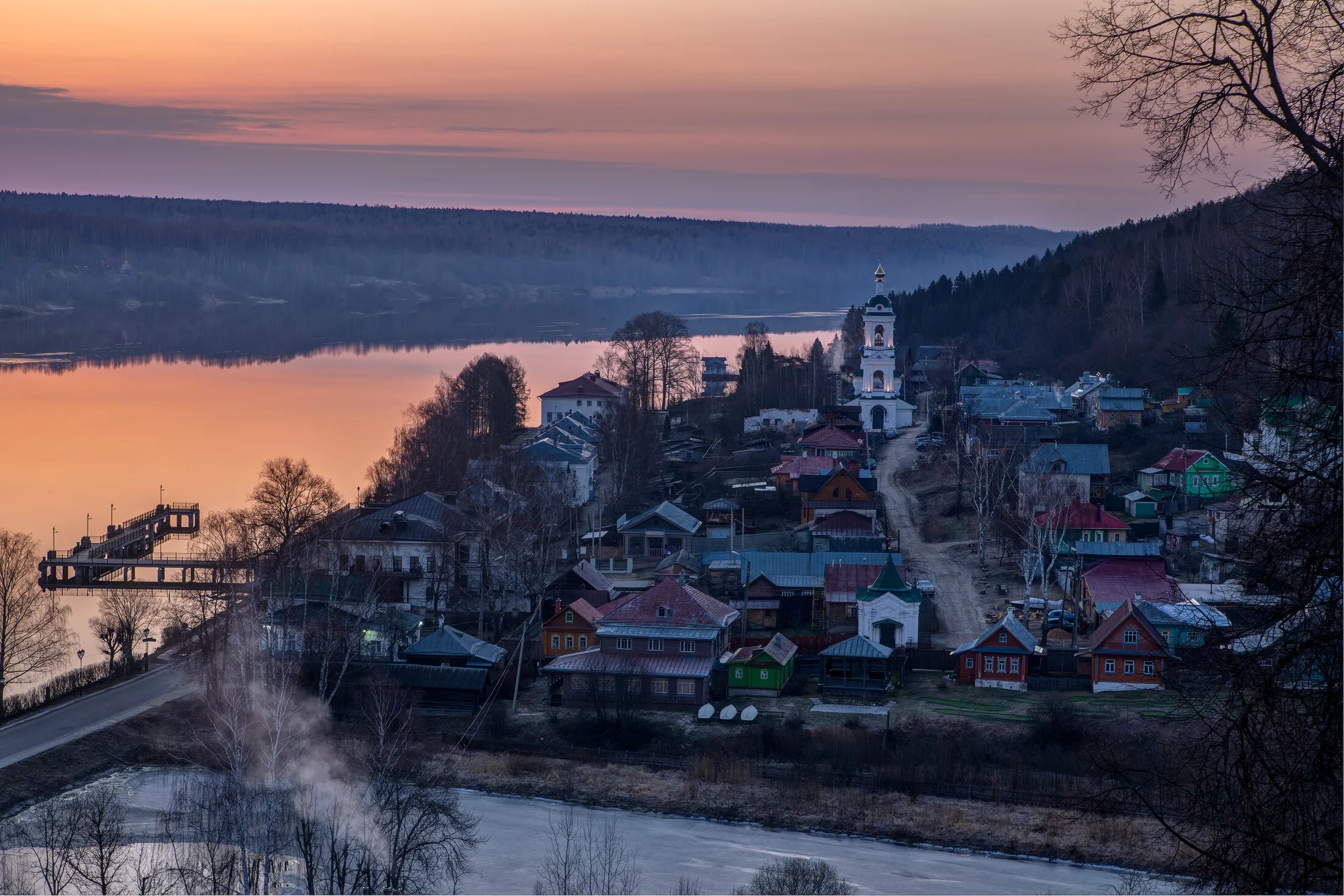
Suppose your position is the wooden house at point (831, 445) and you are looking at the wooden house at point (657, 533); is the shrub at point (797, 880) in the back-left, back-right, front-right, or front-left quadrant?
front-left

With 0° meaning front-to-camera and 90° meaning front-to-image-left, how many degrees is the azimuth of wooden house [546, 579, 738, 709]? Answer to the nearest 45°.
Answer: approximately 0°

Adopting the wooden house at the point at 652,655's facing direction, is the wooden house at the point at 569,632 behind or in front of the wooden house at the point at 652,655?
behind

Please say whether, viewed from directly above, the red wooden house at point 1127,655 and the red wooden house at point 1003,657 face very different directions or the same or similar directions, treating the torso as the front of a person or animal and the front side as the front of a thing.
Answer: same or similar directions

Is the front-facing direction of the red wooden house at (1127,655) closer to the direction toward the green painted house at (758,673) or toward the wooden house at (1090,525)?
the green painted house

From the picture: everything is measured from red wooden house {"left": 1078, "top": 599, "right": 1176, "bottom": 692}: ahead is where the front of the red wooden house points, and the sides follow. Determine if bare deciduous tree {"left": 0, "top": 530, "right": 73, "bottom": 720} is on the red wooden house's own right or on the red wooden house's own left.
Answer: on the red wooden house's own right

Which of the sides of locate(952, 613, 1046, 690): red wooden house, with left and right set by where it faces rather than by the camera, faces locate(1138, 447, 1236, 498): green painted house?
back

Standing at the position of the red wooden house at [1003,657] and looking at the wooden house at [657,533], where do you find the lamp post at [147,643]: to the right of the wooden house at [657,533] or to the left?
left

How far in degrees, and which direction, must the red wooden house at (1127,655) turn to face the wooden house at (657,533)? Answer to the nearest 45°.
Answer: approximately 135° to its right
